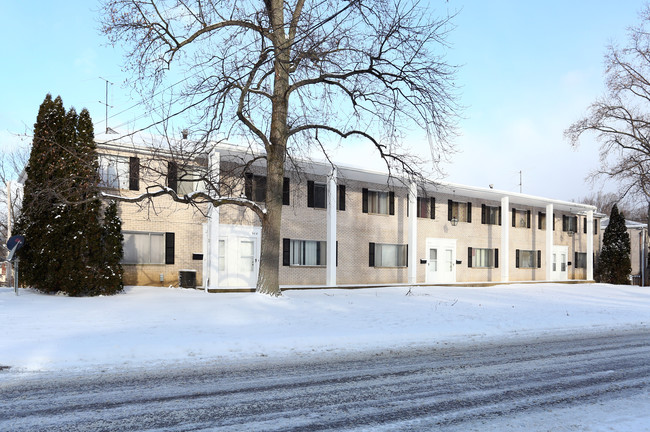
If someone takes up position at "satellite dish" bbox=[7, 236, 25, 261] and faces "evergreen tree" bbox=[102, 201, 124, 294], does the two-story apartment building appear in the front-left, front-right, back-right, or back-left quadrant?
front-left

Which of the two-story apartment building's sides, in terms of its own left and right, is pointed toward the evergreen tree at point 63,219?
right

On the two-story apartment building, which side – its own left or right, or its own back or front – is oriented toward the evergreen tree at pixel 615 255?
left

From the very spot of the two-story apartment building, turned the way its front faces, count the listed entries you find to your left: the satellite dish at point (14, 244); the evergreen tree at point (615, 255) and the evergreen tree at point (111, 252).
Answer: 1

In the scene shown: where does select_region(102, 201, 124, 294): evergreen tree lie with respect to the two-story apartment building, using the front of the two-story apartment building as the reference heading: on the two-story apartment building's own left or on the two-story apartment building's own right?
on the two-story apartment building's own right

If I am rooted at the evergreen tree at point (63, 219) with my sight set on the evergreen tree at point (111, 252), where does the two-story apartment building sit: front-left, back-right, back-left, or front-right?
front-left

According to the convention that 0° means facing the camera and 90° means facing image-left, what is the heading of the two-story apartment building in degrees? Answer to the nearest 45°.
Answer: approximately 315°

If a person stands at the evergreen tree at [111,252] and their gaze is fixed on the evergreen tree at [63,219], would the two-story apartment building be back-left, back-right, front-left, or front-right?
back-right

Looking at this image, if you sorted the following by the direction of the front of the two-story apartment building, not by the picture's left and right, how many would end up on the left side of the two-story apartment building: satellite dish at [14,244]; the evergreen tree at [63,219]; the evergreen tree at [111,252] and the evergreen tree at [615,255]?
1

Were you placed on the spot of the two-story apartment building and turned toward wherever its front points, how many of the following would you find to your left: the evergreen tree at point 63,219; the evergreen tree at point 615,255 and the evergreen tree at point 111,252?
1

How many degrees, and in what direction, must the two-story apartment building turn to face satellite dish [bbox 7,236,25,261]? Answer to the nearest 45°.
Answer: approximately 90° to its right
